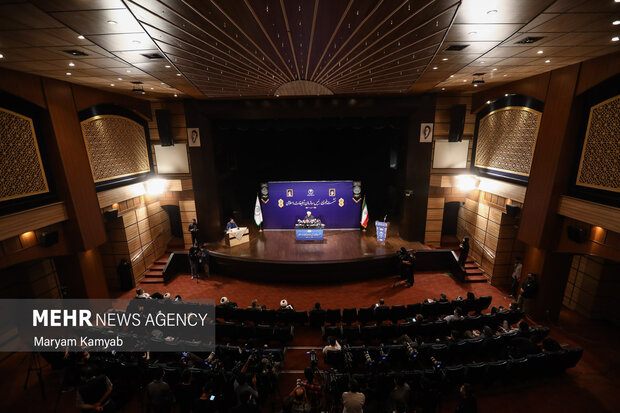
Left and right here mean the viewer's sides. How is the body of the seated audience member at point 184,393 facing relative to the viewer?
facing away from the viewer

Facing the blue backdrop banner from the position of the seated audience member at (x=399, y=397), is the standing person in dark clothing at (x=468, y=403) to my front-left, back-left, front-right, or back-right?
back-right

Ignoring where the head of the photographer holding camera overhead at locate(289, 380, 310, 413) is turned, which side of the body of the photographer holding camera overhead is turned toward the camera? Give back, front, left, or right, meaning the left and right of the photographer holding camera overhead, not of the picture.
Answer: back

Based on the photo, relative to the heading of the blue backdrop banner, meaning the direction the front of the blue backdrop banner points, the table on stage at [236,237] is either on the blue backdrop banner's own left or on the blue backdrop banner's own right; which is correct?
on the blue backdrop banner's own right

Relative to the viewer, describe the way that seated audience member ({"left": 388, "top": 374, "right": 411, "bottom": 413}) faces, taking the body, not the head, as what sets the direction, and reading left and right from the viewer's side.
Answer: facing away from the viewer

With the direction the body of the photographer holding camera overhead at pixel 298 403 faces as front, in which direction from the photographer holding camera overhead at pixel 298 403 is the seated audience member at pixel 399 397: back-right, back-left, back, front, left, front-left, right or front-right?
right

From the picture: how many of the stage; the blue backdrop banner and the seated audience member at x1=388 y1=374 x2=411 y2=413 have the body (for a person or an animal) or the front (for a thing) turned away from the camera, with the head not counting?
1

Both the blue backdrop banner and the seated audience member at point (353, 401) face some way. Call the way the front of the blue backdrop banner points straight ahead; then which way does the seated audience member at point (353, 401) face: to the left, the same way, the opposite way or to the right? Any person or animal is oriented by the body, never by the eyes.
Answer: the opposite way

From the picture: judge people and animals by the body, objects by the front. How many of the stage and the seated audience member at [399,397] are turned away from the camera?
1

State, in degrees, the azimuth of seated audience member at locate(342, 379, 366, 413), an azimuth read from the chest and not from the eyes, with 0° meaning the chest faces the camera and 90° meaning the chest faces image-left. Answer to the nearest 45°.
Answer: approximately 180°

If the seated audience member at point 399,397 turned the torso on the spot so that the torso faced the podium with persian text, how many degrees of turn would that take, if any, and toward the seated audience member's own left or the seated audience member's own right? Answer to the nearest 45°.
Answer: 0° — they already face it

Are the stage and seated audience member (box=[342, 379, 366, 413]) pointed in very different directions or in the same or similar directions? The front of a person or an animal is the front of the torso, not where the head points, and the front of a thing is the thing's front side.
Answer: very different directions
